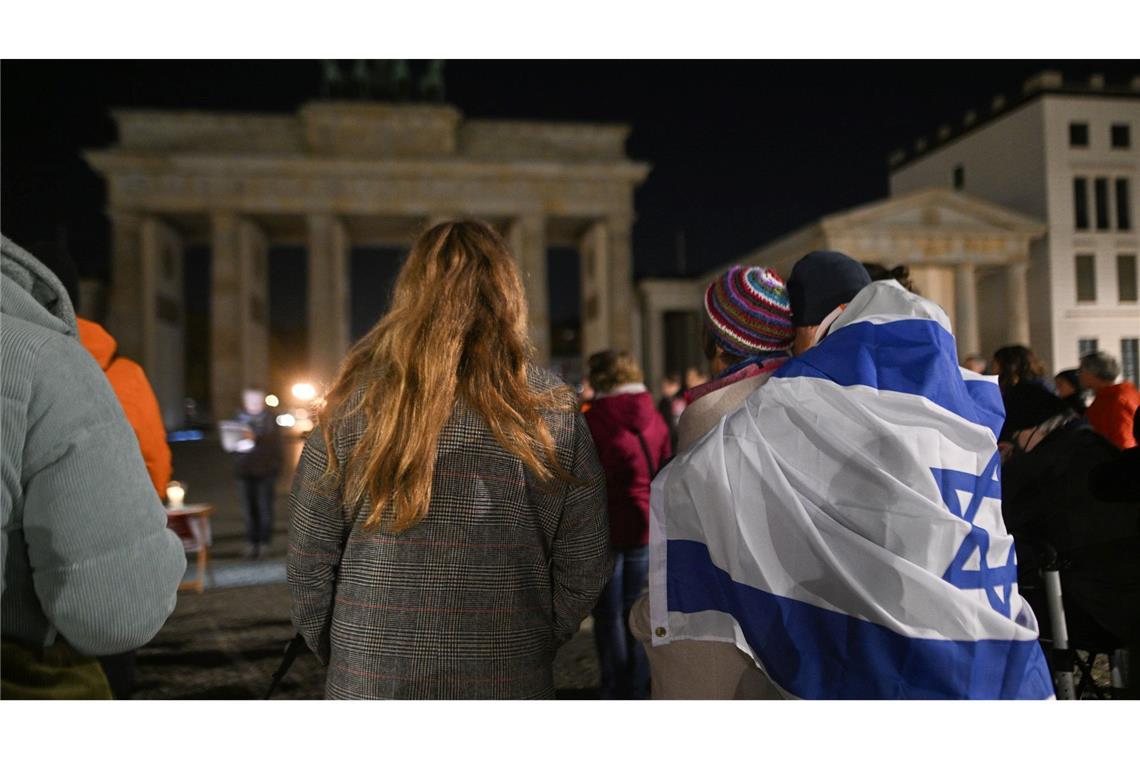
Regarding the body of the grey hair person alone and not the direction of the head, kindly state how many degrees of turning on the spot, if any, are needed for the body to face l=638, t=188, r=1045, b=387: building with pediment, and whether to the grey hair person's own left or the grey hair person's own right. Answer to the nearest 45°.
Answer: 0° — they already face it

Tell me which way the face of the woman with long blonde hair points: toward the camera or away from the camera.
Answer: away from the camera

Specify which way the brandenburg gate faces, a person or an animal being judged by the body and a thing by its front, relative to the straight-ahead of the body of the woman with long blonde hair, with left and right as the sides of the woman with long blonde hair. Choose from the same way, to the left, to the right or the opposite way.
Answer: the opposite way

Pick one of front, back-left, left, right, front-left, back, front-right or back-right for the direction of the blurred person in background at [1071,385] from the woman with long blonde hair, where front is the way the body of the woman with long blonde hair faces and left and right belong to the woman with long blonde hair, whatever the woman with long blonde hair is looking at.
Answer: front-right

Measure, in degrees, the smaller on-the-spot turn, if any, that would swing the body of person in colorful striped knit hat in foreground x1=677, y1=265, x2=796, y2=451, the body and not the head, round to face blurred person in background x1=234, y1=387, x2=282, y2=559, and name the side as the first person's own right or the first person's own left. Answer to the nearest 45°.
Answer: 0° — they already face them

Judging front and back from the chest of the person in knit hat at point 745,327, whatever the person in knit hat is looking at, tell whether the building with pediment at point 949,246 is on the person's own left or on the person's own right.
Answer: on the person's own right

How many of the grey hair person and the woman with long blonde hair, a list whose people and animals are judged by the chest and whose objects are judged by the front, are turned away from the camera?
2

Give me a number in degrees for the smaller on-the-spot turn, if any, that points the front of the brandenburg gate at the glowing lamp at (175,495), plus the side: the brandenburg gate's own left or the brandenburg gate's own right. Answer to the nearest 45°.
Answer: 0° — it already faces it

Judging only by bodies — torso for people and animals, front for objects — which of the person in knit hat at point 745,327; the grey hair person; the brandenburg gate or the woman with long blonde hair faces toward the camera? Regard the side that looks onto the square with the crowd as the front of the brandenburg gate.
the brandenburg gate

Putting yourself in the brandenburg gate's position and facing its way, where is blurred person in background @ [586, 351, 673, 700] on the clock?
The blurred person in background is roughly at 12 o'clock from the brandenburg gate.

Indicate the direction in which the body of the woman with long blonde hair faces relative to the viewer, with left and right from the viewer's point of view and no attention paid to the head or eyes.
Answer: facing away from the viewer

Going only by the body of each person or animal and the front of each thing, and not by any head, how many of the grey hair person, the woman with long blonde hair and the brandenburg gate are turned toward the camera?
1
